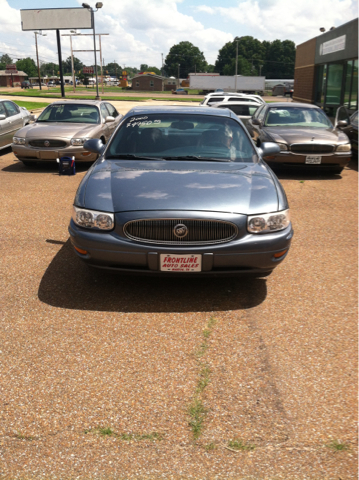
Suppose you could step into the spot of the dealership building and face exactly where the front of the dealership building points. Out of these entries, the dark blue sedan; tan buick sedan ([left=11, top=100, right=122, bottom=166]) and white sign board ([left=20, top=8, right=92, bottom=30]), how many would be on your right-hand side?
1

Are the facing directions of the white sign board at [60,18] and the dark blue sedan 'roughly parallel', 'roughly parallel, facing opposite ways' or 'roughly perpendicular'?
roughly parallel

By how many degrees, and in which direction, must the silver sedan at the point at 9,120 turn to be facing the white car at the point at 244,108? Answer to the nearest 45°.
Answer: approximately 135° to its left

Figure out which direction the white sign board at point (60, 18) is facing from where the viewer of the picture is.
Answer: facing the viewer

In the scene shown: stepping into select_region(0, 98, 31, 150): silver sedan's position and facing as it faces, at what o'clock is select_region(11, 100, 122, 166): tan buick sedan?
select_region(11, 100, 122, 166): tan buick sedan is roughly at 10 o'clock from select_region(0, 98, 31, 150): silver sedan.

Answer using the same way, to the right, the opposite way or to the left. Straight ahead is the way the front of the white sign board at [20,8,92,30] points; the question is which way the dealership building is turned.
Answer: to the right

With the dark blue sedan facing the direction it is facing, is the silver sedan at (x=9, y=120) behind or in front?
behind

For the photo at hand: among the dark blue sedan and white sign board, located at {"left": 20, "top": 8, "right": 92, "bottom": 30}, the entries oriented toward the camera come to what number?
2

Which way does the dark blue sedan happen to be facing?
toward the camera

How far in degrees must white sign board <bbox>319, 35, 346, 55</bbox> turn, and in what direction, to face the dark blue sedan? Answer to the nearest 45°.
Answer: approximately 45° to its left

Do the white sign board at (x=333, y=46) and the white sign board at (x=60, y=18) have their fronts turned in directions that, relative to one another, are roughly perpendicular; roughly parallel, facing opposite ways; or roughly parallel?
roughly perpendicular

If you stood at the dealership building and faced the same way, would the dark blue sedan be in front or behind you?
in front

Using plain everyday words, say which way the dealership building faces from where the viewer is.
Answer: facing the viewer and to the left of the viewer

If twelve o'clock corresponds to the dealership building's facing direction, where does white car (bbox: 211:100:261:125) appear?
The white car is roughly at 11 o'clock from the dealership building.

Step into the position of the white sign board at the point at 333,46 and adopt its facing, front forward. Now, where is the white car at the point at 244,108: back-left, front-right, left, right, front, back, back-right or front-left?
front-left

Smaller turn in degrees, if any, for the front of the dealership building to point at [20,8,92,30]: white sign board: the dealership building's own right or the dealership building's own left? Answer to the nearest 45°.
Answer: approximately 90° to the dealership building's own right
